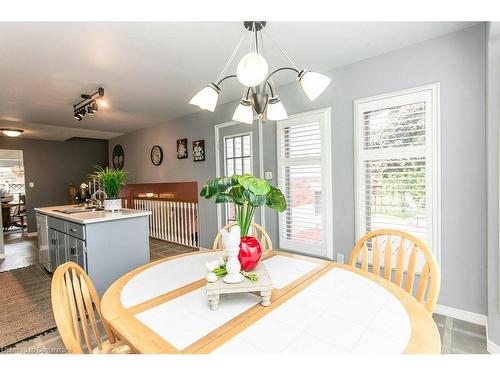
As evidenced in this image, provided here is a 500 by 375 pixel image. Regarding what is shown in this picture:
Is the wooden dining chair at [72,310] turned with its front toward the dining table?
yes

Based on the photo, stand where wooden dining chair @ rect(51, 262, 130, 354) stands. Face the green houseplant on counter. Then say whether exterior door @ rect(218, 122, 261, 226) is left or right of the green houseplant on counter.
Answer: right

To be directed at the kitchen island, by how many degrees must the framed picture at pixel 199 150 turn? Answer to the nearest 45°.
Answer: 0° — it already faces it

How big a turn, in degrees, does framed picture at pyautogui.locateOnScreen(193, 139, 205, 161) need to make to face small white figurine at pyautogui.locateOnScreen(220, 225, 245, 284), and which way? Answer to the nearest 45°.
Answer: approximately 45° to its left

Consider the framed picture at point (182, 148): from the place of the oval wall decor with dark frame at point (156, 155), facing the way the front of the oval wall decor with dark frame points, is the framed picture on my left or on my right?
on my left

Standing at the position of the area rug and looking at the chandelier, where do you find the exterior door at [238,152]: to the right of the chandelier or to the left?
left

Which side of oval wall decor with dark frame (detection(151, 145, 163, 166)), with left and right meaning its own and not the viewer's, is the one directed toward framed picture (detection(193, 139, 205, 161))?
left

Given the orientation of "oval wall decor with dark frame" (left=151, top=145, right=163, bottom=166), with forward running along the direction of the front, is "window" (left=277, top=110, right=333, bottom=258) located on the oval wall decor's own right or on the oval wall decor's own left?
on the oval wall decor's own left
